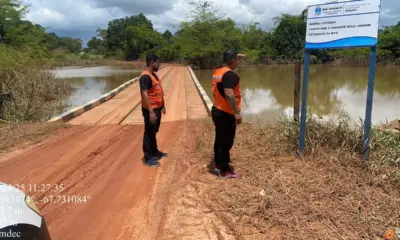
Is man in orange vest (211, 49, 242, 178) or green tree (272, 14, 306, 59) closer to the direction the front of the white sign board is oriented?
the man in orange vest

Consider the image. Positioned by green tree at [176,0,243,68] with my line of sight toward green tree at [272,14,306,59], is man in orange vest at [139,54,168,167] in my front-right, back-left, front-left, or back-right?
back-right

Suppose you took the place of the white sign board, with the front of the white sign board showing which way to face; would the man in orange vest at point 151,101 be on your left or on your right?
on your right

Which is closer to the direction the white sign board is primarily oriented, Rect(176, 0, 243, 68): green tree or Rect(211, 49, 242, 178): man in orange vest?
the man in orange vest

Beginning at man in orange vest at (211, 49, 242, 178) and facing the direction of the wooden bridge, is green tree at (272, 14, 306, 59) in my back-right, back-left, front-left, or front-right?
front-right

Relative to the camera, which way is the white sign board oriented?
toward the camera

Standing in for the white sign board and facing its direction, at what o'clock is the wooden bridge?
The wooden bridge is roughly at 4 o'clock from the white sign board.

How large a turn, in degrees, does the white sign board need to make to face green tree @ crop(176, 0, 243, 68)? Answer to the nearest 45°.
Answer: approximately 135° to its right

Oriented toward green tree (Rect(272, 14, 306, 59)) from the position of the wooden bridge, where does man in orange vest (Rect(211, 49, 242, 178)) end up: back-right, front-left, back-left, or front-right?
back-right

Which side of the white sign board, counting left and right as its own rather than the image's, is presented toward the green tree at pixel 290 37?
back

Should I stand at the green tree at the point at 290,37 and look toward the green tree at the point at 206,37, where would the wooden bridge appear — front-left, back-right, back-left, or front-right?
front-left

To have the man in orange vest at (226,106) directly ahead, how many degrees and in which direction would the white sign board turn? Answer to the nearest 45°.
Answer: approximately 45° to its right
